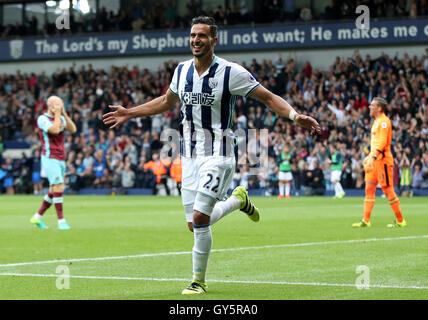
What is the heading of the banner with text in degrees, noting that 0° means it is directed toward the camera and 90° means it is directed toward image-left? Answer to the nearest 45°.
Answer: approximately 0°
